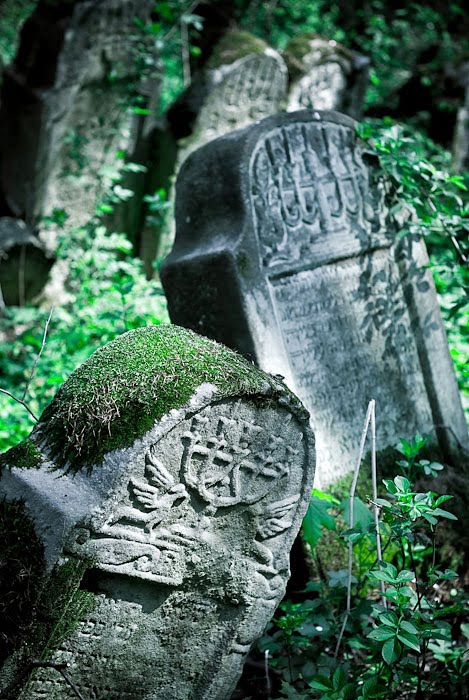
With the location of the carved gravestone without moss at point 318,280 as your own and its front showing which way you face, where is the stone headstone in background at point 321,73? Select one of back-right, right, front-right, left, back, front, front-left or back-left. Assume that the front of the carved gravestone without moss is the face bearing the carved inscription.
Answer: back-left

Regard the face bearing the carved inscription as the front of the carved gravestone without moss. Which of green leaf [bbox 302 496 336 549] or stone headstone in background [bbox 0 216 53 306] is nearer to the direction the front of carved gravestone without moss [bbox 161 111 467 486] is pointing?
the green leaf

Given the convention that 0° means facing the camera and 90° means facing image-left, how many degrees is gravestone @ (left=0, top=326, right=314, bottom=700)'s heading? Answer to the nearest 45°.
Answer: approximately 315°

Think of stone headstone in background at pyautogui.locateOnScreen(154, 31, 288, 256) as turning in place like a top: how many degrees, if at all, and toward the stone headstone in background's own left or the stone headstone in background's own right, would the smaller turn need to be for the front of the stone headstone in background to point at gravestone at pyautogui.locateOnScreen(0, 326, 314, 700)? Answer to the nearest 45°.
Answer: approximately 45° to the stone headstone in background's own right

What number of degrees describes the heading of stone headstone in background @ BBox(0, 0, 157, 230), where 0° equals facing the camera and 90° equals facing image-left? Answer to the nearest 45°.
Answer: approximately 315°

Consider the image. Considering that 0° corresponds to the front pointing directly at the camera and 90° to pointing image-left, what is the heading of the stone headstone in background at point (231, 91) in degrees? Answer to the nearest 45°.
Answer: approximately 315°

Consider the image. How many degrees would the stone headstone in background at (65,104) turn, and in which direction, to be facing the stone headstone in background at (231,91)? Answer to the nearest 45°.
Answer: approximately 45° to its left
